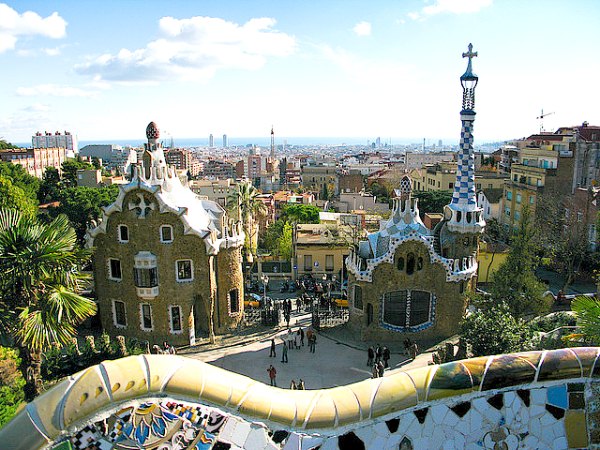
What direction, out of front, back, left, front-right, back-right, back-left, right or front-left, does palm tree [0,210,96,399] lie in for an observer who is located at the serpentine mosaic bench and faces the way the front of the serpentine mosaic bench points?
back-right

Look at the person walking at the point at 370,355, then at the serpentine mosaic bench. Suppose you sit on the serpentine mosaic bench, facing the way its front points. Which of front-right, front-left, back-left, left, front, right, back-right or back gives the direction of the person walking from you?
back

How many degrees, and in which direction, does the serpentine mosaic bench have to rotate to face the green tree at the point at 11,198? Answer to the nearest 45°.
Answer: approximately 135° to its right

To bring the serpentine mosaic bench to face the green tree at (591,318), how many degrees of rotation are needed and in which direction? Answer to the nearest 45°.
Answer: approximately 135° to its left

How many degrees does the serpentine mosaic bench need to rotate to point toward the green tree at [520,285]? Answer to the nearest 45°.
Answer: approximately 135° to its left

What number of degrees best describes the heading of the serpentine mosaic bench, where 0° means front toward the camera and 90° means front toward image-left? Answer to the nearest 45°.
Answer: approximately 0°

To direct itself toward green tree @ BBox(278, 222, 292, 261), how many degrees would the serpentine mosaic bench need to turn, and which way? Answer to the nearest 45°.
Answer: approximately 180°
